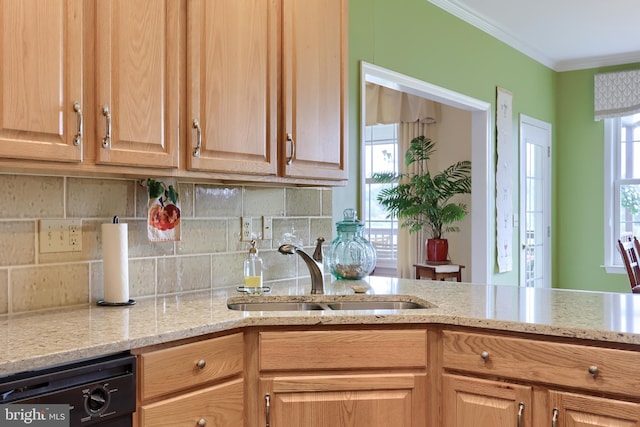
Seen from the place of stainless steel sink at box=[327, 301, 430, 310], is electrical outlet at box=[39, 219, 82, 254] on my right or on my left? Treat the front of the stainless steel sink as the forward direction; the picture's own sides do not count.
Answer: on my right

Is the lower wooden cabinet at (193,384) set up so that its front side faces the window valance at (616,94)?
no

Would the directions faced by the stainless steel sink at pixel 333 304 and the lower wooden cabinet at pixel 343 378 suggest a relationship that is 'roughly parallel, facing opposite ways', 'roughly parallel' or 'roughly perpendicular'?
roughly parallel

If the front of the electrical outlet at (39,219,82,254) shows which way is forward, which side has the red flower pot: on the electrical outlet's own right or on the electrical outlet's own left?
on the electrical outlet's own left

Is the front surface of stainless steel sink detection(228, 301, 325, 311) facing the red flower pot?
no

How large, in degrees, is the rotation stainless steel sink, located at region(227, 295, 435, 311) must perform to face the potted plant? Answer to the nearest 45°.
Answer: approximately 180°

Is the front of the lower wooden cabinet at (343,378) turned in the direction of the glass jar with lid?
no

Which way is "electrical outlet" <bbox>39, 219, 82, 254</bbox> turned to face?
toward the camera

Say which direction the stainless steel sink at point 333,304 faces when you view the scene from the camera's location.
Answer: facing the viewer

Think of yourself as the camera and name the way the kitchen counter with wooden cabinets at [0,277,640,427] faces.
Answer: facing the viewer

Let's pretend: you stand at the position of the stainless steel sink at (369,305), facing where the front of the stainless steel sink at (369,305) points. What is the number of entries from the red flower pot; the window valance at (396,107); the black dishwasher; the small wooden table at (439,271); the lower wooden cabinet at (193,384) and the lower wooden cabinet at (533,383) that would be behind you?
3

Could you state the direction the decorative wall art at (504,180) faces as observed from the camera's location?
facing the viewer and to the right of the viewer

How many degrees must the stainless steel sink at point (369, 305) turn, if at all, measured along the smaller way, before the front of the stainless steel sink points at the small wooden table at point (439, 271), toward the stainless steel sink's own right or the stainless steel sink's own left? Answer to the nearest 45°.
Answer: approximately 180°

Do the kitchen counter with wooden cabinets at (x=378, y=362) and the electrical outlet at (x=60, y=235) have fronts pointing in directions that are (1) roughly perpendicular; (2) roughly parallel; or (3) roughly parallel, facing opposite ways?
roughly parallel
